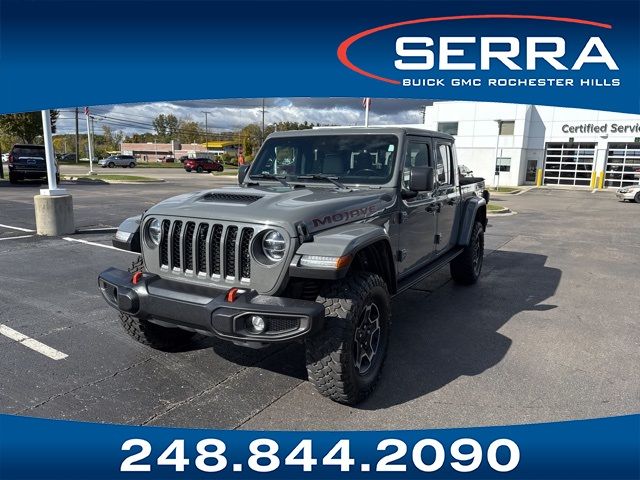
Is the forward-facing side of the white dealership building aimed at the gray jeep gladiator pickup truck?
yes

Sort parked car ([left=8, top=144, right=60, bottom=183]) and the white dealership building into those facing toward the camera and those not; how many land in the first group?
1

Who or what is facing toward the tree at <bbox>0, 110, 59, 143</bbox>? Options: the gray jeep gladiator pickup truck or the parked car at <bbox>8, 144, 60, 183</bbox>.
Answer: the parked car

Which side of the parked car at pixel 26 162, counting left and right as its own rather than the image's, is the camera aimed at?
back

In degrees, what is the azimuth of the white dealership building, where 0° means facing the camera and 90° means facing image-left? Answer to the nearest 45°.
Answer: approximately 0°

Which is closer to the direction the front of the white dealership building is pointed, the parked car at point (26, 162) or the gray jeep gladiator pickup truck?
the gray jeep gladiator pickup truck

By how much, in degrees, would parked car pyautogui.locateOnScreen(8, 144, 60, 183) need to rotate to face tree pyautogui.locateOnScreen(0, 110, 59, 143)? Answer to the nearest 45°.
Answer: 0° — it already faces it

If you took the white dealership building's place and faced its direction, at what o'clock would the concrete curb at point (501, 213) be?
The concrete curb is roughly at 12 o'clock from the white dealership building.

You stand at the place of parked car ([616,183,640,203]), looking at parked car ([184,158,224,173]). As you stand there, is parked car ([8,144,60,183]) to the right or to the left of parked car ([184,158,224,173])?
left

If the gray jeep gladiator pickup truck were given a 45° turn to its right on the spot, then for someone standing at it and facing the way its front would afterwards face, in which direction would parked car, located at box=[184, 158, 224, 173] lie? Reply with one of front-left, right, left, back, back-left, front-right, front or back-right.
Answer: right

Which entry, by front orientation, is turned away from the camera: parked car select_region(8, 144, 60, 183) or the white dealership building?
the parked car

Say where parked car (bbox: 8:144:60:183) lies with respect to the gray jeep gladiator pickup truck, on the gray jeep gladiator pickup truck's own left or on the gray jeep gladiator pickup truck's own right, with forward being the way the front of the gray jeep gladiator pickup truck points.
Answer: on the gray jeep gladiator pickup truck's own right
